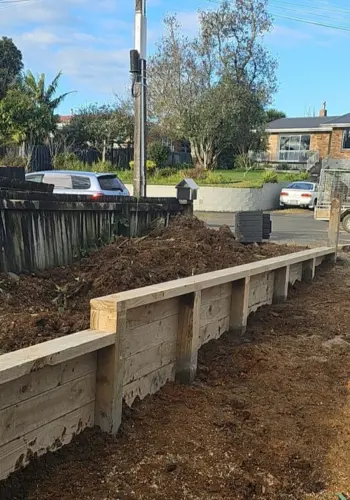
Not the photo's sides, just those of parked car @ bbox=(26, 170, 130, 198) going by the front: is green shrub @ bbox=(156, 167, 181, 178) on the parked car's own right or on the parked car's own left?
on the parked car's own right

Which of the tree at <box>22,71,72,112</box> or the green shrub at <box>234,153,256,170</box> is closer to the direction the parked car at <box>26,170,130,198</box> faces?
the tree

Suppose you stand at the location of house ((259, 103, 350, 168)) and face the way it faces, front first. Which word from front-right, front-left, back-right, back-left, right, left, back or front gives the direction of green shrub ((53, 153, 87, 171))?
front-right

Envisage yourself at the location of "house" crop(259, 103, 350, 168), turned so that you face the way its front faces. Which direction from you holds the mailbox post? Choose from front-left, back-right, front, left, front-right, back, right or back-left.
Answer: front

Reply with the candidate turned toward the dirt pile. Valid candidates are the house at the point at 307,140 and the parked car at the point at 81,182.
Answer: the house

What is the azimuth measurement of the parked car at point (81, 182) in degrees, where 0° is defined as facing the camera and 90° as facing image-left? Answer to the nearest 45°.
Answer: approximately 135°

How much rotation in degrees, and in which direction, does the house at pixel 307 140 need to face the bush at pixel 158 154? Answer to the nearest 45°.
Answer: approximately 45° to its right

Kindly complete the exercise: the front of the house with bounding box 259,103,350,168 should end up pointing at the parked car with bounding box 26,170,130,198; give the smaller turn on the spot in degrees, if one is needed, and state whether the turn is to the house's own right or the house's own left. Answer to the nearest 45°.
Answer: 0° — it already faces it

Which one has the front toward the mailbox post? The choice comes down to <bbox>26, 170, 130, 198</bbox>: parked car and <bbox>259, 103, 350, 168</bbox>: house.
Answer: the house

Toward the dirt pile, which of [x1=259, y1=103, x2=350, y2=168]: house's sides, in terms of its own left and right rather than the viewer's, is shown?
front

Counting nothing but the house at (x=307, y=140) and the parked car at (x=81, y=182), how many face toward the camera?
1

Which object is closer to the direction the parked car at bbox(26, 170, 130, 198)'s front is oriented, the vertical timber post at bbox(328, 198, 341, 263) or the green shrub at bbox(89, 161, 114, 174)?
the green shrub

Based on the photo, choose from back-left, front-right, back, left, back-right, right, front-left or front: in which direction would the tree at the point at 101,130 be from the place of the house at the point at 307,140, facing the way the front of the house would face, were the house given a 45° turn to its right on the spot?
front

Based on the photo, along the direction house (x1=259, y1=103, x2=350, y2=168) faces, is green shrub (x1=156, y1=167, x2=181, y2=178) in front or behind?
in front

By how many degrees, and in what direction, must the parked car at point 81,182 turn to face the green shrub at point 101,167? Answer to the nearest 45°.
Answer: approximately 45° to its right
